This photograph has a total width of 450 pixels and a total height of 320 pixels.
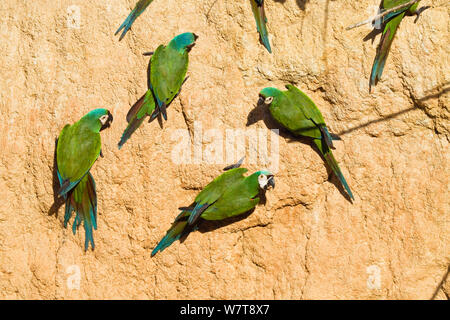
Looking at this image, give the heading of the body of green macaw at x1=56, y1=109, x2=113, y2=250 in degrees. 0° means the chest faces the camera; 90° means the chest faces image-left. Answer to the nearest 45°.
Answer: approximately 225°

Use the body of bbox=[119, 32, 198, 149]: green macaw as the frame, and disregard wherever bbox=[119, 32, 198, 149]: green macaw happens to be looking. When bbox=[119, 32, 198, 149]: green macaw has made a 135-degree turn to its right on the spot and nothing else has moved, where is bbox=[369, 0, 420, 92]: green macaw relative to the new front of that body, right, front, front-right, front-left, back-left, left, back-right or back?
left

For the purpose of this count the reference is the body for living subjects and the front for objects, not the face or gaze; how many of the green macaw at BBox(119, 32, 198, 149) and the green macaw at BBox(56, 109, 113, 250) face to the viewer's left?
0

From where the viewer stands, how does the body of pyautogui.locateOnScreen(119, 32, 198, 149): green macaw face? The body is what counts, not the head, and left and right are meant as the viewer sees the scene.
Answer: facing away from the viewer and to the right of the viewer
